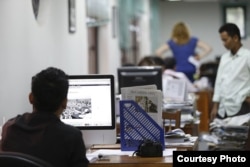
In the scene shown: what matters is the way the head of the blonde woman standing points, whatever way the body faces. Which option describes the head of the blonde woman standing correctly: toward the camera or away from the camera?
away from the camera

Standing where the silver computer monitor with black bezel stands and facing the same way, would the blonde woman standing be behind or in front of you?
behind

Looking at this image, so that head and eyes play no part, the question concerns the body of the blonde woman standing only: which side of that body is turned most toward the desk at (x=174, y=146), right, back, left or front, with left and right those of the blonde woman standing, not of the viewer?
back

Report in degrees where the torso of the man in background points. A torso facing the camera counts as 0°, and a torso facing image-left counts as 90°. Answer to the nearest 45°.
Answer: approximately 45°

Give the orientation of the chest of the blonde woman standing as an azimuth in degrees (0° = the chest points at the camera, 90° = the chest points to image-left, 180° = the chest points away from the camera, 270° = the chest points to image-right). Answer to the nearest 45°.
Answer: approximately 180°

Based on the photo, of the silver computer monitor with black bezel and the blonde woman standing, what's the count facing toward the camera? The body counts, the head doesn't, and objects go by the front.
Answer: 1

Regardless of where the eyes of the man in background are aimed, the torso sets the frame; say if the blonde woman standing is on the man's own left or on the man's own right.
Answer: on the man's own right

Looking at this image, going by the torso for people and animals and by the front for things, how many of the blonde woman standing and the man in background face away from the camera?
1
